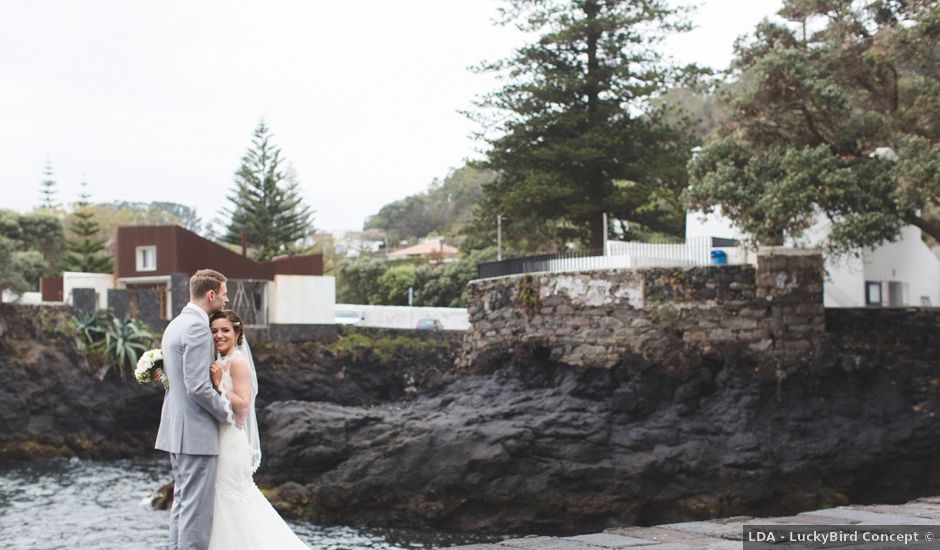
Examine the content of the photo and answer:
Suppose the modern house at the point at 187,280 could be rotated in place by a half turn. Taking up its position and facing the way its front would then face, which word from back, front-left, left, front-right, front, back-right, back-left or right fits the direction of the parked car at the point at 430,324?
right

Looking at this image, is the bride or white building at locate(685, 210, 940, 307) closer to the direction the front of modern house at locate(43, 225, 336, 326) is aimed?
the bride

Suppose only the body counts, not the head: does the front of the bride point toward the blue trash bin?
no

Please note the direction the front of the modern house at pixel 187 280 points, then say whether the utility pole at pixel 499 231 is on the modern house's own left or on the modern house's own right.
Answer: on the modern house's own left

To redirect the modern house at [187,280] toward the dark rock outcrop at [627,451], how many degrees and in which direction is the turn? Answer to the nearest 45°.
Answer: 0° — it already faces it

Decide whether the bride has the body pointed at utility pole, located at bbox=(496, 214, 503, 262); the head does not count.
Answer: no

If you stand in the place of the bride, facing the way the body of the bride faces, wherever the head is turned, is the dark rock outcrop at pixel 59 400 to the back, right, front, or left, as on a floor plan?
right

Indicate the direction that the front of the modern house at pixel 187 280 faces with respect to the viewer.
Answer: facing the viewer

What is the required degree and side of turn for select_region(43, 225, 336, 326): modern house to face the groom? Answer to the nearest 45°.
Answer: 0° — it already faces them

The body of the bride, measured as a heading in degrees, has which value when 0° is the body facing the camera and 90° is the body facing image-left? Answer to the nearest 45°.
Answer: approximately 90°

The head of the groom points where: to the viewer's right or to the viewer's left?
to the viewer's right
